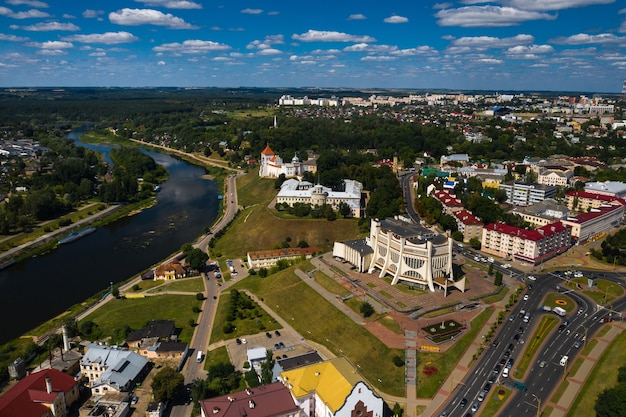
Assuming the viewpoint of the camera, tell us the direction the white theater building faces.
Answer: facing the viewer and to the right of the viewer

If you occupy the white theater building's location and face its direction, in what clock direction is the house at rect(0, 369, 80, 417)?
The house is roughly at 3 o'clock from the white theater building.

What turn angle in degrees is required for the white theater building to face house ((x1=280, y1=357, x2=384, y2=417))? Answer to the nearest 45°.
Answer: approximately 45° to its right

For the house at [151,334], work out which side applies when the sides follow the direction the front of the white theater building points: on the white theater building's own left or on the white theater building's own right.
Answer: on the white theater building's own right

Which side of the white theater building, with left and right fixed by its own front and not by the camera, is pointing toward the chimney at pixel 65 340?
right

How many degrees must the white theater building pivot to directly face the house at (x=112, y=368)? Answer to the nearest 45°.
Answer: approximately 90° to its right
